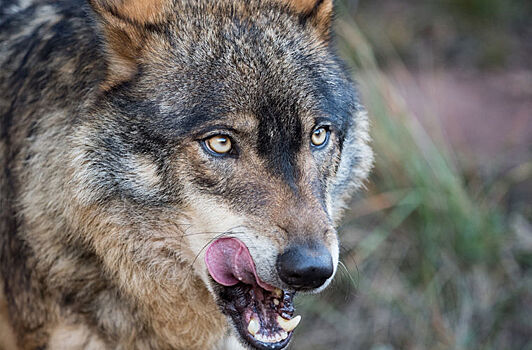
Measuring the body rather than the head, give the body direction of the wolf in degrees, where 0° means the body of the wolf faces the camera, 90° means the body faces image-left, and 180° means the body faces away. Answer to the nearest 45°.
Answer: approximately 315°
